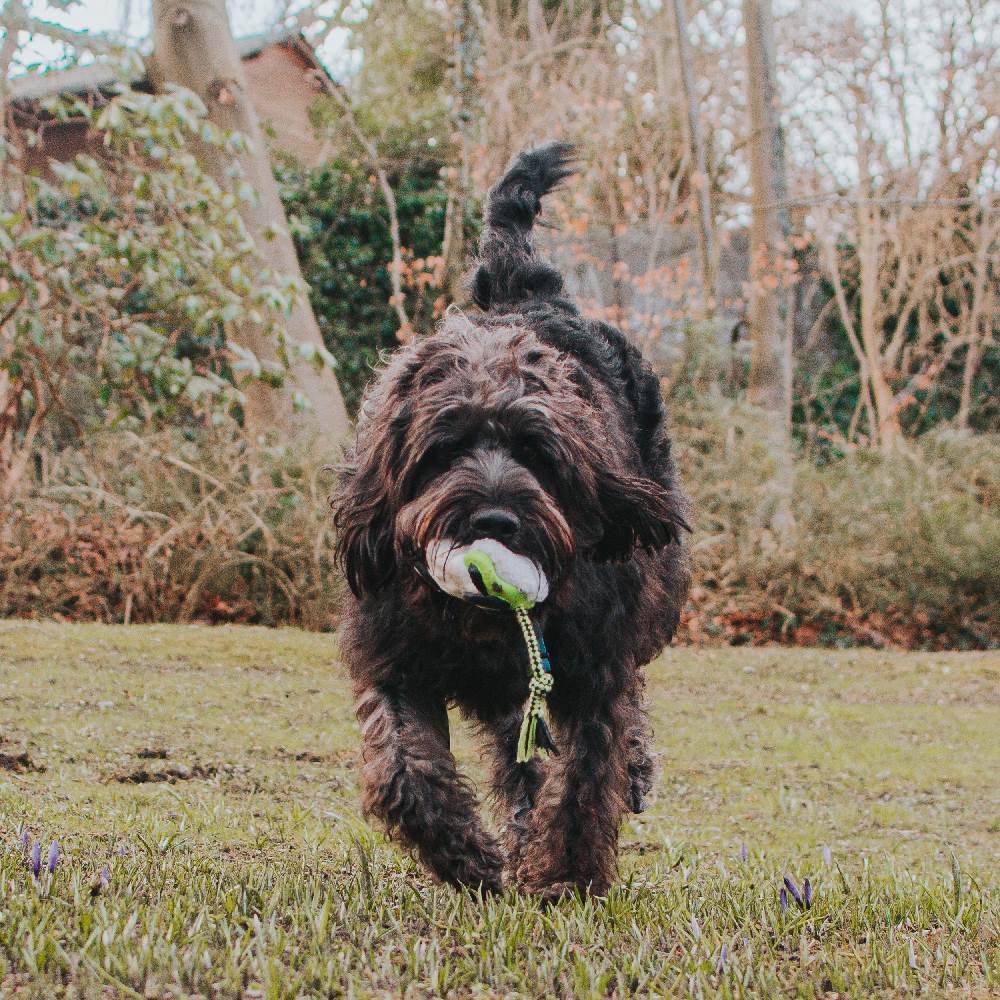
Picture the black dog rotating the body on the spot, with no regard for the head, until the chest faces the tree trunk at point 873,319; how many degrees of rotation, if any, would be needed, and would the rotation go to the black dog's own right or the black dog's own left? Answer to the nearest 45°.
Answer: approximately 180°

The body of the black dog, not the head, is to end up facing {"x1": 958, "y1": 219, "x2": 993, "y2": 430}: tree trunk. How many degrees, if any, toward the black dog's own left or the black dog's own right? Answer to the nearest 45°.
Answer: approximately 135° to the black dog's own left

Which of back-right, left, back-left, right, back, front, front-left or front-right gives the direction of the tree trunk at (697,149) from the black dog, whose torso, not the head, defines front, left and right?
back

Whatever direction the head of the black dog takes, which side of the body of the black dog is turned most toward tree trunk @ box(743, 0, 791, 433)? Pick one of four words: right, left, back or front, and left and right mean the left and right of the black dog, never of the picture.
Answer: back

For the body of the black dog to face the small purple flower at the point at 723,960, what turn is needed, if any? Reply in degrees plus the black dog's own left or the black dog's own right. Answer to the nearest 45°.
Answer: approximately 45° to the black dog's own left

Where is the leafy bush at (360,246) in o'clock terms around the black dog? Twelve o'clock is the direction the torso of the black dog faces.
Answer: The leafy bush is roughly at 6 o'clock from the black dog.

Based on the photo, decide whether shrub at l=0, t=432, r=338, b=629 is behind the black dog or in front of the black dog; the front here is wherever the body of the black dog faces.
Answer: behind

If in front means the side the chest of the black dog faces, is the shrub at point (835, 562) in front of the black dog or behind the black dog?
behind

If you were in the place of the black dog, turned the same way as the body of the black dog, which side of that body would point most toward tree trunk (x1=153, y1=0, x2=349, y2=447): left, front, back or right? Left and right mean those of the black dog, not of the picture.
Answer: back

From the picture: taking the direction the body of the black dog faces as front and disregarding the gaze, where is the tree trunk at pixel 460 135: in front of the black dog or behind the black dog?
behind

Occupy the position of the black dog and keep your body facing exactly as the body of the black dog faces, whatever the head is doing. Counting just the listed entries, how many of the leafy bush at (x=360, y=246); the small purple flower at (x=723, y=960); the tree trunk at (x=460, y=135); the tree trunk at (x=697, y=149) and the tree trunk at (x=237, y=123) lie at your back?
4

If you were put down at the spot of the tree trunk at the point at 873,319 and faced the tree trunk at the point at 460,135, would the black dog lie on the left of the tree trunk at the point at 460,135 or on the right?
left

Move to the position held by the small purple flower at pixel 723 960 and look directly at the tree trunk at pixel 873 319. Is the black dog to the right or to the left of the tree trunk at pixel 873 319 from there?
left
